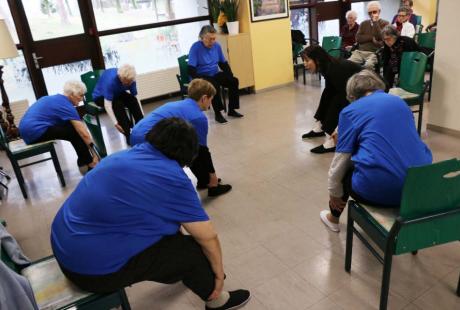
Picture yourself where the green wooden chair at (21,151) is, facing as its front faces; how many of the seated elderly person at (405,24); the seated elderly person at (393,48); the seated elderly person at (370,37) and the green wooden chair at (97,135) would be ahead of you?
4

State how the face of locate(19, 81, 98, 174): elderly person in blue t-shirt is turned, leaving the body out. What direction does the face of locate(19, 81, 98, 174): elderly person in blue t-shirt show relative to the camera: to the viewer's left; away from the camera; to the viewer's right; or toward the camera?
to the viewer's right

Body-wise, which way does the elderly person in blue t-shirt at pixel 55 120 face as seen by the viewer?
to the viewer's right

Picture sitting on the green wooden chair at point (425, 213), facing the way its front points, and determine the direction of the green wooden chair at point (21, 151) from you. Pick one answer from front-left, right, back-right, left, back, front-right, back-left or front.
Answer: front-left

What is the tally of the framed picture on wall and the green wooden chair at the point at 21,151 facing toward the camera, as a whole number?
1

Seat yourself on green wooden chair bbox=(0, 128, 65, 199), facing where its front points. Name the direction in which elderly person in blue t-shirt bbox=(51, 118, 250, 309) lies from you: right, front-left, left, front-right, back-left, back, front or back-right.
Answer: right

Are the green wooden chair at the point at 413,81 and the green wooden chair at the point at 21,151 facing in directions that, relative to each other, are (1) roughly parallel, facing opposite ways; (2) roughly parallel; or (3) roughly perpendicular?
roughly parallel, facing opposite ways

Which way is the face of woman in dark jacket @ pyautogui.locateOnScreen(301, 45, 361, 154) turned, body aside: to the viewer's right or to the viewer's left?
to the viewer's left

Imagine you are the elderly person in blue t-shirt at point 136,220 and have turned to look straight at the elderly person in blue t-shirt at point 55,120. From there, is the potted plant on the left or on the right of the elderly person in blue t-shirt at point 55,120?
right

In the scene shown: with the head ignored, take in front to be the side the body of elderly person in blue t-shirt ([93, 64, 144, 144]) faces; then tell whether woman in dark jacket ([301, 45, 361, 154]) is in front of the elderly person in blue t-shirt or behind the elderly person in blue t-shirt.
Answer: in front

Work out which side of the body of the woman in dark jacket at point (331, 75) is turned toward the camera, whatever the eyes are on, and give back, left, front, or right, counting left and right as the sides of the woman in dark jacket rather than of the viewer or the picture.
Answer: left

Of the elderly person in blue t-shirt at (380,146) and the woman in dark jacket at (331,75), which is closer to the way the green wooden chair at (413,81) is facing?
the woman in dark jacket

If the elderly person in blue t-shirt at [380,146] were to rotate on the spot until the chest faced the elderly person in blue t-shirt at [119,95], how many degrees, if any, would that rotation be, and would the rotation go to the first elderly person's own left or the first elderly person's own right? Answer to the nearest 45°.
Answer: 0° — they already face them

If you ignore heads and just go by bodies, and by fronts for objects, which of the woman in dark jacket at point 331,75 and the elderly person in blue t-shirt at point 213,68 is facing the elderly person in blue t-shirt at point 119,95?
the woman in dark jacket

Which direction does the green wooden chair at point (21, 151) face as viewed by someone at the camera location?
facing to the right of the viewer

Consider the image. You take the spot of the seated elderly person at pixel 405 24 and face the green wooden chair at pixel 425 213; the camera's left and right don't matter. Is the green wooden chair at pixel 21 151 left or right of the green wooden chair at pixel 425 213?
right

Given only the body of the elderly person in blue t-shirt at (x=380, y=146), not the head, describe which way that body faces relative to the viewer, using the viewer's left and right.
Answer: facing away from the viewer and to the left of the viewer
